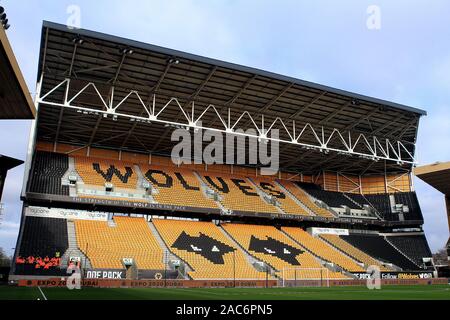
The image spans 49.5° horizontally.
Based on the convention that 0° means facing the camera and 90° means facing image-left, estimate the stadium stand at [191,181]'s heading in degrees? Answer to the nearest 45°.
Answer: approximately 315°
